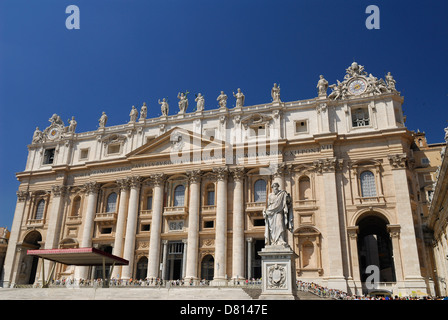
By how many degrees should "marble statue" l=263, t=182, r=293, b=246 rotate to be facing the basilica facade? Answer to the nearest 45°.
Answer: approximately 180°

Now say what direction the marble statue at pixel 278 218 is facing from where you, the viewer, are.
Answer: facing the viewer

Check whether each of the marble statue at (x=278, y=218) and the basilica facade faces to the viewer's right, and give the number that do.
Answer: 0

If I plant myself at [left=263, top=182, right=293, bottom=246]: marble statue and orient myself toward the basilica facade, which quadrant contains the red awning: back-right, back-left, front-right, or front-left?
front-left

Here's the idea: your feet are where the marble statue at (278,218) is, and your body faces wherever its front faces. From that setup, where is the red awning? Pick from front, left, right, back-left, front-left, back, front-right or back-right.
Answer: back-right

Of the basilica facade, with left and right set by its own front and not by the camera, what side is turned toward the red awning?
front

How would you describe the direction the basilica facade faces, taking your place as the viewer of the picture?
facing the viewer and to the left of the viewer
